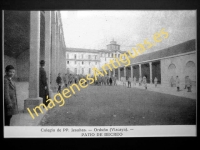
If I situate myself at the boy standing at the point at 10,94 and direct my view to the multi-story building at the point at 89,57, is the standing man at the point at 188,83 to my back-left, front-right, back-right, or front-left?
front-right

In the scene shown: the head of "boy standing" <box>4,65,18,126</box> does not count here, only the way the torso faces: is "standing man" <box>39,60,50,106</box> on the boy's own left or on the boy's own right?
on the boy's own left

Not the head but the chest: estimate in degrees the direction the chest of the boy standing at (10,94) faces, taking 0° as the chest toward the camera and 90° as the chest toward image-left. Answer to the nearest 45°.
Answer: approximately 315°
